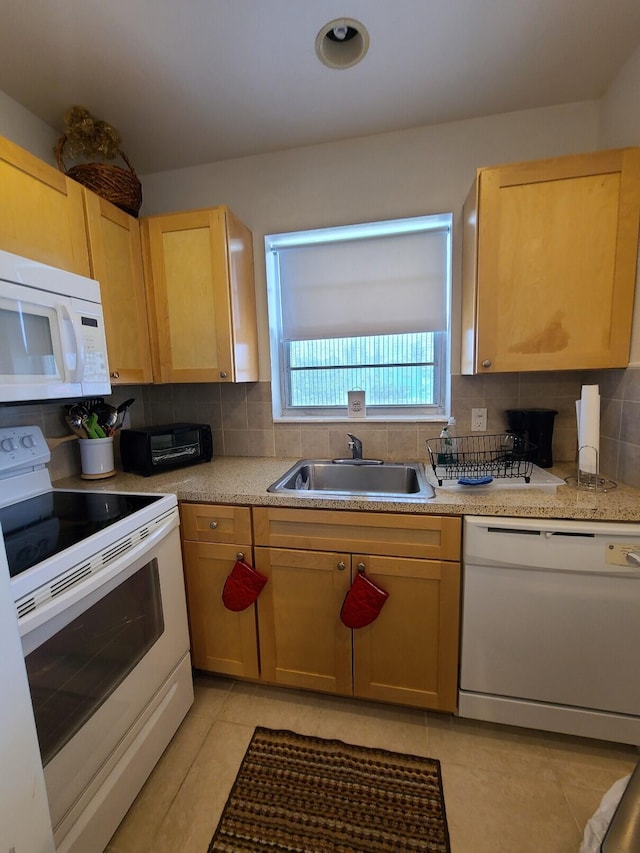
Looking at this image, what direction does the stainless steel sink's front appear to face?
toward the camera

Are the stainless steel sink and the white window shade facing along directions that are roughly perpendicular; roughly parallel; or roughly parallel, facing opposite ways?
roughly parallel

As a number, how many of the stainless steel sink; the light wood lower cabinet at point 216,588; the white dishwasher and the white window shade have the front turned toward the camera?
4

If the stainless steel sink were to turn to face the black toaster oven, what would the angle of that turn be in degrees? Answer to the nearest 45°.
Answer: approximately 90° to its right

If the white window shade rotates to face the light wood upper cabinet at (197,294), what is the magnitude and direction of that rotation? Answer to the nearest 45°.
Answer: approximately 90° to its right

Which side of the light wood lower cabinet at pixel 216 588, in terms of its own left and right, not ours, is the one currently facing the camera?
front

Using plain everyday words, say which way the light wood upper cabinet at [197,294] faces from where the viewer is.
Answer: facing the viewer and to the left of the viewer
